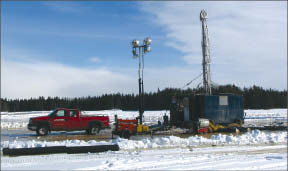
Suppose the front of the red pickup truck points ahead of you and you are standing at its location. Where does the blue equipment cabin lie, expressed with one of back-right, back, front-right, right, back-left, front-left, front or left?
back

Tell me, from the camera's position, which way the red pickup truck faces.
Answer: facing to the left of the viewer
